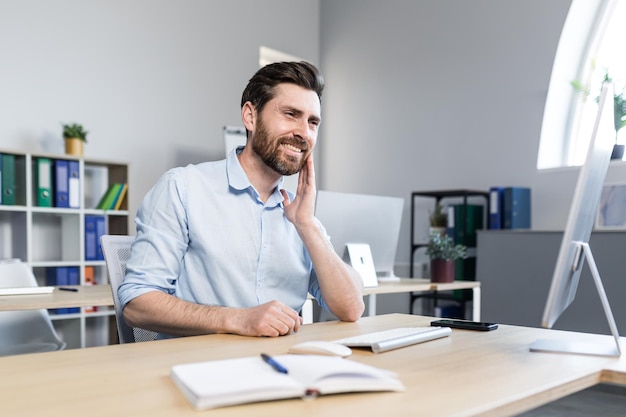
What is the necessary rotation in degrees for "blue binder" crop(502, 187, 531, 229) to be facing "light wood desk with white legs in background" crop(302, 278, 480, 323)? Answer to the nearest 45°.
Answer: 0° — it already faces it

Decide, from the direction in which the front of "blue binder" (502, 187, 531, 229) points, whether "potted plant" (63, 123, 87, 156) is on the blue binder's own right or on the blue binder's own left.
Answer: on the blue binder's own right

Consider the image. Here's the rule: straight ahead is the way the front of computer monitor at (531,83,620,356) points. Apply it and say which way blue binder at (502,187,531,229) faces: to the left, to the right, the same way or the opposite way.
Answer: to the left

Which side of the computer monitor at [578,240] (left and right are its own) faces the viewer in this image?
left

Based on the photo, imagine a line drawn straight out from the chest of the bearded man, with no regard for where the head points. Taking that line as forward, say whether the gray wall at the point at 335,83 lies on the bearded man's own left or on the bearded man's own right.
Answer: on the bearded man's own left

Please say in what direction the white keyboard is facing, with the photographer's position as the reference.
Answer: facing away from the viewer and to the left of the viewer

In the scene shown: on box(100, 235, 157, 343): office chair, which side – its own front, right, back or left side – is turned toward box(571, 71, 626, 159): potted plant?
left

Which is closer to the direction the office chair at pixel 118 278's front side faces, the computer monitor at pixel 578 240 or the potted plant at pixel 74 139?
the computer monitor

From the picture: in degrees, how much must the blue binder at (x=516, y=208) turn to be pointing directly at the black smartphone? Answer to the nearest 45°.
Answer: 0° — it already faces it

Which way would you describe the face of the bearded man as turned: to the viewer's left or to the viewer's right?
to the viewer's right
